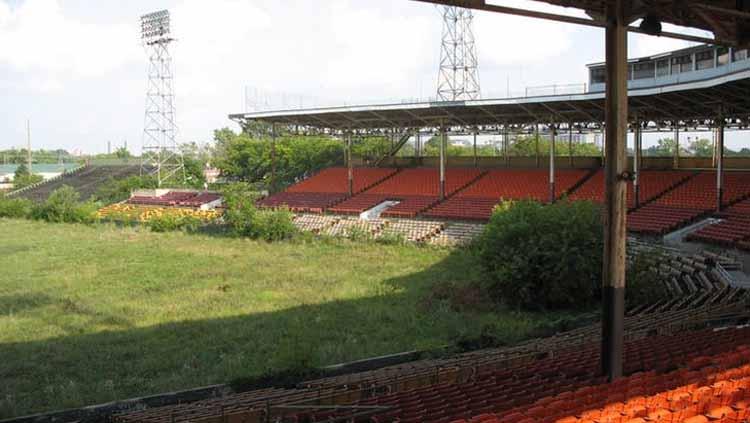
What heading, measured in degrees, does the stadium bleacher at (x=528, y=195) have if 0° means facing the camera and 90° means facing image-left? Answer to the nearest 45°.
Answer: approximately 45°

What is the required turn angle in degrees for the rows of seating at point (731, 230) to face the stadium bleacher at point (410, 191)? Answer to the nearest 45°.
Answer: approximately 90° to its right

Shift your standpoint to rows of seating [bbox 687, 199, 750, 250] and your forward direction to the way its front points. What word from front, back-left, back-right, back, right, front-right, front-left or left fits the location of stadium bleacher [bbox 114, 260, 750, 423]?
front-left

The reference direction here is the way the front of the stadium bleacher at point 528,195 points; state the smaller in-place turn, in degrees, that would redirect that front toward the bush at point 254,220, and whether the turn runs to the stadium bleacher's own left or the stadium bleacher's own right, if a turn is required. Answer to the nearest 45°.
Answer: approximately 45° to the stadium bleacher's own right

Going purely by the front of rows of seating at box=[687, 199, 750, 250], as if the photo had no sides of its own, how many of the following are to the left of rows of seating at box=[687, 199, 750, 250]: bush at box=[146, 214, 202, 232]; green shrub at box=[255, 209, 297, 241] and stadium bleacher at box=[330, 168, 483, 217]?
0

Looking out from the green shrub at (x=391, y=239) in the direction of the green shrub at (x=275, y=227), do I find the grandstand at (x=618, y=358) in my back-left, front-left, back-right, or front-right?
back-left

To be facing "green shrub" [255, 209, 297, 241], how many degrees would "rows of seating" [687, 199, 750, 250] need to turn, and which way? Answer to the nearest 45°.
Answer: approximately 45° to its right
